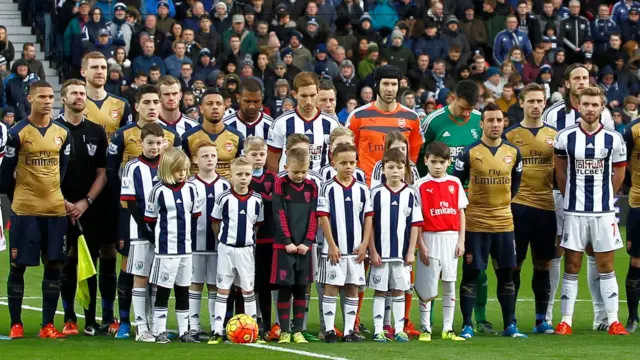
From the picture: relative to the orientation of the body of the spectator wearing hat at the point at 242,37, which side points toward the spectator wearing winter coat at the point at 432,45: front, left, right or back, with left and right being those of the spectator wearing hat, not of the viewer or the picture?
left

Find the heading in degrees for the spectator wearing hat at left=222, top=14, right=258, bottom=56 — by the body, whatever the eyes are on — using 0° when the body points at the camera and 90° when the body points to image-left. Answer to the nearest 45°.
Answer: approximately 0°

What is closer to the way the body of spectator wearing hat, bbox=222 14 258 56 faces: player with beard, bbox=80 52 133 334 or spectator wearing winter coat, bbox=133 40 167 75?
the player with beard

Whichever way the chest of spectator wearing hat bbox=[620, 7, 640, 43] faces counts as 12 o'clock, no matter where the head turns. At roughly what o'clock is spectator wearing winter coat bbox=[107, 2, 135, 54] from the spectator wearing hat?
The spectator wearing winter coat is roughly at 2 o'clock from the spectator wearing hat.

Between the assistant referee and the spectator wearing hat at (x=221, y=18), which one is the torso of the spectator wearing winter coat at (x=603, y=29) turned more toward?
the assistant referee

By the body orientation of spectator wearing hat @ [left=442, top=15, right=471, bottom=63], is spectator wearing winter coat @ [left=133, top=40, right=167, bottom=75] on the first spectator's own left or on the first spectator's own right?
on the first spectator's own right
